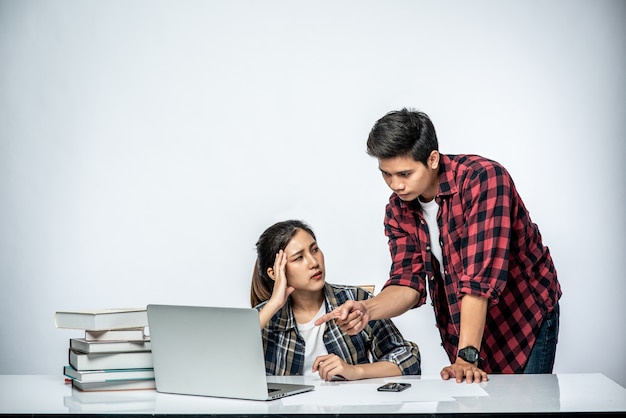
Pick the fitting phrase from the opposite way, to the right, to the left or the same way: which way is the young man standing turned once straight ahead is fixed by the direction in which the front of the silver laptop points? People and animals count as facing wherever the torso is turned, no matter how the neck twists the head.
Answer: the opposite way

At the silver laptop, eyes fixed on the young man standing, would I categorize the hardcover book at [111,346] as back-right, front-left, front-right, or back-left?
back-left

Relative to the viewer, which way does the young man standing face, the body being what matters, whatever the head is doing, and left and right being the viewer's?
facing the viewer and to the left of the viewer

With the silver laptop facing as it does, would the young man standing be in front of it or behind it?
in front

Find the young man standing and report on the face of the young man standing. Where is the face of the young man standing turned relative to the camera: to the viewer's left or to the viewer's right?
to the viewer's left

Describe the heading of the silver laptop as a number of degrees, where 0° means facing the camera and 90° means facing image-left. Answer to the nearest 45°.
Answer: approximately 225°
